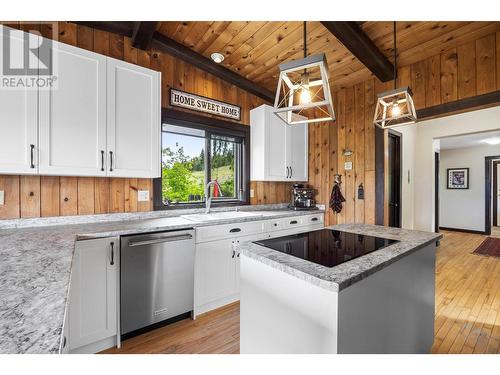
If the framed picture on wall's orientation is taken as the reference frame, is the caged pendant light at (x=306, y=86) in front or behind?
in front

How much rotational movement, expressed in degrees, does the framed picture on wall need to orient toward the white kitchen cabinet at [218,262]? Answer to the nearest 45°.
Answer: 0° — it already faces it

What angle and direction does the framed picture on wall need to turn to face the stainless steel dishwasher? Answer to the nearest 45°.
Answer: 0° — it already faces it

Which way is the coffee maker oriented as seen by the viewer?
toward the camera

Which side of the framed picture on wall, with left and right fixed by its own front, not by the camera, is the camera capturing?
front

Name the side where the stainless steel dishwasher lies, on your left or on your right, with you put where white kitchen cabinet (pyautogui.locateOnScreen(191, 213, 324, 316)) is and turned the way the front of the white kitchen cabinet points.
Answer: on your right

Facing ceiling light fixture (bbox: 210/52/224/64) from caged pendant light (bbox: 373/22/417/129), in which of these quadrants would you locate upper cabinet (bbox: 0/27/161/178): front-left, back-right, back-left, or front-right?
front-left

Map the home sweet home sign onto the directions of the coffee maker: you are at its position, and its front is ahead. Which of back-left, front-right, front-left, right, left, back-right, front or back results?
front-right

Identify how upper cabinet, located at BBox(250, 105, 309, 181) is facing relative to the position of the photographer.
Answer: facing the viewer and to the right of the viewer

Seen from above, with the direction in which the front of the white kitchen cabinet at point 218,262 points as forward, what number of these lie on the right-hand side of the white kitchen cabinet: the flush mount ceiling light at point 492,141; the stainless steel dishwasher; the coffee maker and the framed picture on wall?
1

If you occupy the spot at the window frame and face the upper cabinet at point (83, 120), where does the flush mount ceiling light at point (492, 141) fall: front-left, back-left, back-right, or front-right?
back-left

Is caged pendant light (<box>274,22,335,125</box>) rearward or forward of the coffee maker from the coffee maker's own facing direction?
forward

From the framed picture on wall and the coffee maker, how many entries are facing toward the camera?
2
